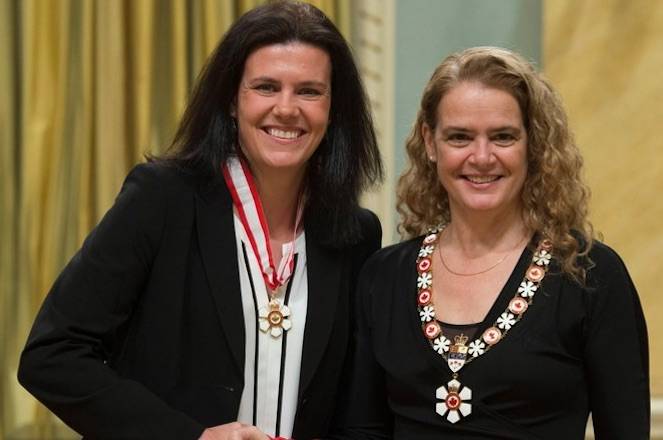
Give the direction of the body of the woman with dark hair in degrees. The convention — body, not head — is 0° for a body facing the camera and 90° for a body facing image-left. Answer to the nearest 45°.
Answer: approximately 315°

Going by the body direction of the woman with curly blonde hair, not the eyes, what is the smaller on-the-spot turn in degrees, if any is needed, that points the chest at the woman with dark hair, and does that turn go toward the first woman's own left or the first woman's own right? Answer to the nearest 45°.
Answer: approximately 45° to the first woman's own right

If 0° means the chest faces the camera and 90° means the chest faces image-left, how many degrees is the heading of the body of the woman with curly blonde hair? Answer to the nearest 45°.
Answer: approximately 45°
